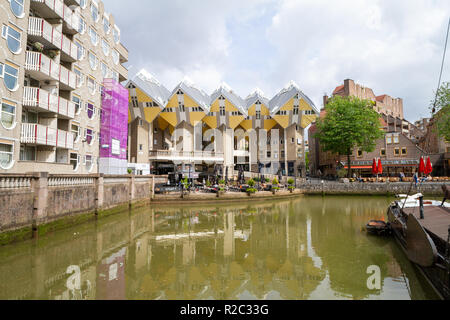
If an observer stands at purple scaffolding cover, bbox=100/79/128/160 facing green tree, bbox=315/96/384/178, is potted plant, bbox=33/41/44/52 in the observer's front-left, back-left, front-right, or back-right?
back-right

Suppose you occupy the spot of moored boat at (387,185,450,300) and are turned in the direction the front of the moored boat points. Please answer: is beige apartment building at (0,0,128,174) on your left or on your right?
on your left

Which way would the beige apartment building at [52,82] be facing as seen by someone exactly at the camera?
facing the viewer and to the right of the viewer

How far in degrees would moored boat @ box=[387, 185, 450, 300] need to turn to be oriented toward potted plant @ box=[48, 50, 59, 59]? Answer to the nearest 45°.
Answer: approximately 45° to its left

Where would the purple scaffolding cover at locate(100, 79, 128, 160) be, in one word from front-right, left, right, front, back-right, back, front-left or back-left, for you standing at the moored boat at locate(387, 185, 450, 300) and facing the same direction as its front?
front-left

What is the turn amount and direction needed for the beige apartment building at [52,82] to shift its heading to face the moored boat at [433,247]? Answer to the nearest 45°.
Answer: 0° — it already faces it

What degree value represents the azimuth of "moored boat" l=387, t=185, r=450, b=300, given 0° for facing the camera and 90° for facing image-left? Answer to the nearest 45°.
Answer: approximately 135°

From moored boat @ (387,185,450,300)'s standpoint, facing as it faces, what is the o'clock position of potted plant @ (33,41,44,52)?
The potted plant is roughly at 10 o'clock from the moored boat.
